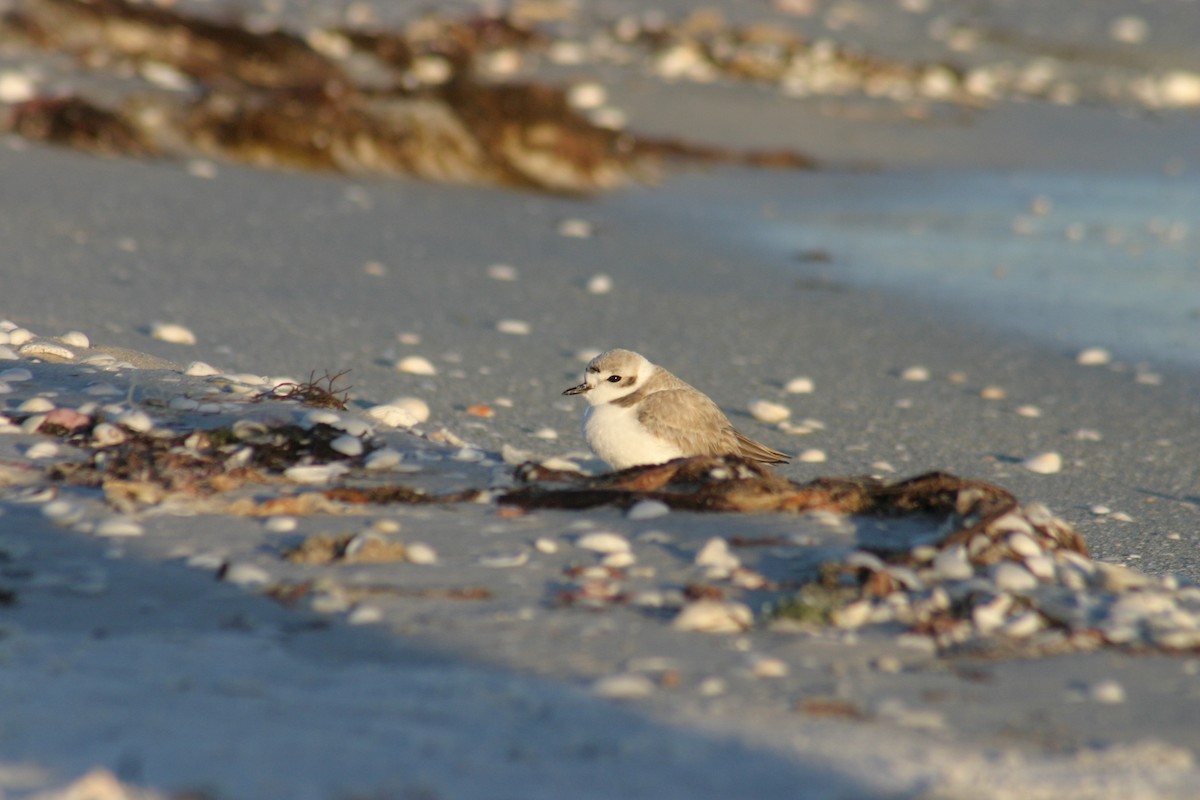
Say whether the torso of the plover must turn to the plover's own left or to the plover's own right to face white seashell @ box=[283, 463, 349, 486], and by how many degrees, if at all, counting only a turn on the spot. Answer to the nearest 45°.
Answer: approximately 45° to the plover's own left

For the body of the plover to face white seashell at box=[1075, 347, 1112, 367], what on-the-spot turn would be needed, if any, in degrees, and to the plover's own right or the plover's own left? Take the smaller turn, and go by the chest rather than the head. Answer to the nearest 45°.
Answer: approximately 135° to the plover's own right

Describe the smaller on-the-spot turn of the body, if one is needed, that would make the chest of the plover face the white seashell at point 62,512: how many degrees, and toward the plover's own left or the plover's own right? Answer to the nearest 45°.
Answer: approximately 45° to the plover's own left

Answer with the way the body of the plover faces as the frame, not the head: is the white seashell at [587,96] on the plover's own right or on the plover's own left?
on the plover's own right

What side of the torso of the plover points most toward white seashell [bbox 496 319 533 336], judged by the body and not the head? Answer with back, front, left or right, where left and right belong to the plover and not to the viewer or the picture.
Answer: right

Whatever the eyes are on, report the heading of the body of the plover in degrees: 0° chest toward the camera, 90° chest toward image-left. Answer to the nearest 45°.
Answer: approximately 90°

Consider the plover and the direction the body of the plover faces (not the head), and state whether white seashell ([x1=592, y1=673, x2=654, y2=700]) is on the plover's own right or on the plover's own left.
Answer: on the plover's own left

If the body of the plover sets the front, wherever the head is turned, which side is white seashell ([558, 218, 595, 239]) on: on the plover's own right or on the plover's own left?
on the plover's own right

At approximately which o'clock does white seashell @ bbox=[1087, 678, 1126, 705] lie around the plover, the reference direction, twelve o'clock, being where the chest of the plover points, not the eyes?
The white seashell is roughly at 8 o'clock from the plover.

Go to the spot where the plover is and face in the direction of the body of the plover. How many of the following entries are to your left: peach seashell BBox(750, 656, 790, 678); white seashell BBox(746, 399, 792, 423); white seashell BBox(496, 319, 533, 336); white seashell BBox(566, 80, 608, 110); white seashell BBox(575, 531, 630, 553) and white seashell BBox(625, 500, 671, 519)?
3

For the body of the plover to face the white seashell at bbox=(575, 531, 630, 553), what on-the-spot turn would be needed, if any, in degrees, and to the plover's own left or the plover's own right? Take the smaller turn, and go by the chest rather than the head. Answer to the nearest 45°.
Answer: approximately 90° to the plover's own left
